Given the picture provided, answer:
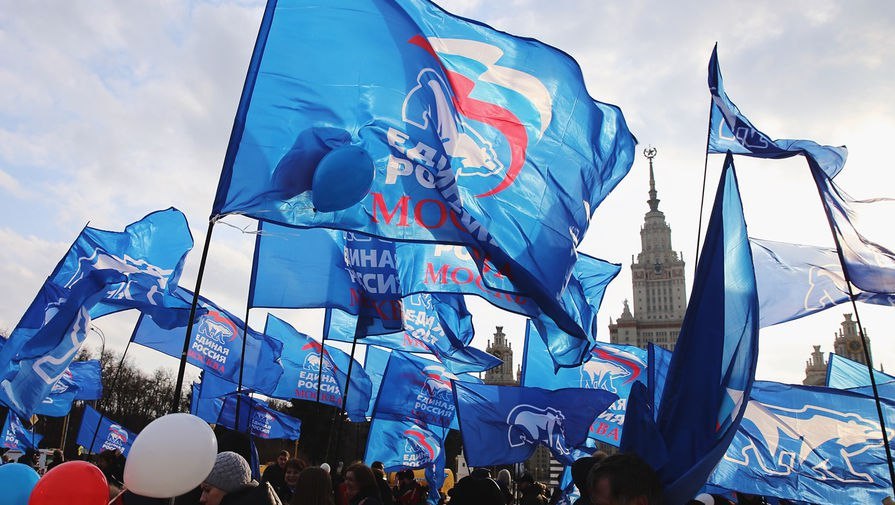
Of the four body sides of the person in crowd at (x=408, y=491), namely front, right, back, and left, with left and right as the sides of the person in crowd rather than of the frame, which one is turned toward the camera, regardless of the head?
back

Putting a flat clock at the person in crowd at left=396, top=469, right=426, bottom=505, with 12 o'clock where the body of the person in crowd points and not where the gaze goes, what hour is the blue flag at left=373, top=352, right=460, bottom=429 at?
The blue flag is roughly at 12 o'clock from the person in crowd.

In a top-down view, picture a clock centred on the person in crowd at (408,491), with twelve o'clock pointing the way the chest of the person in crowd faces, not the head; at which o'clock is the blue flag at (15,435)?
The blue flag is roughly at 10 o'clock from the person in crowd.
